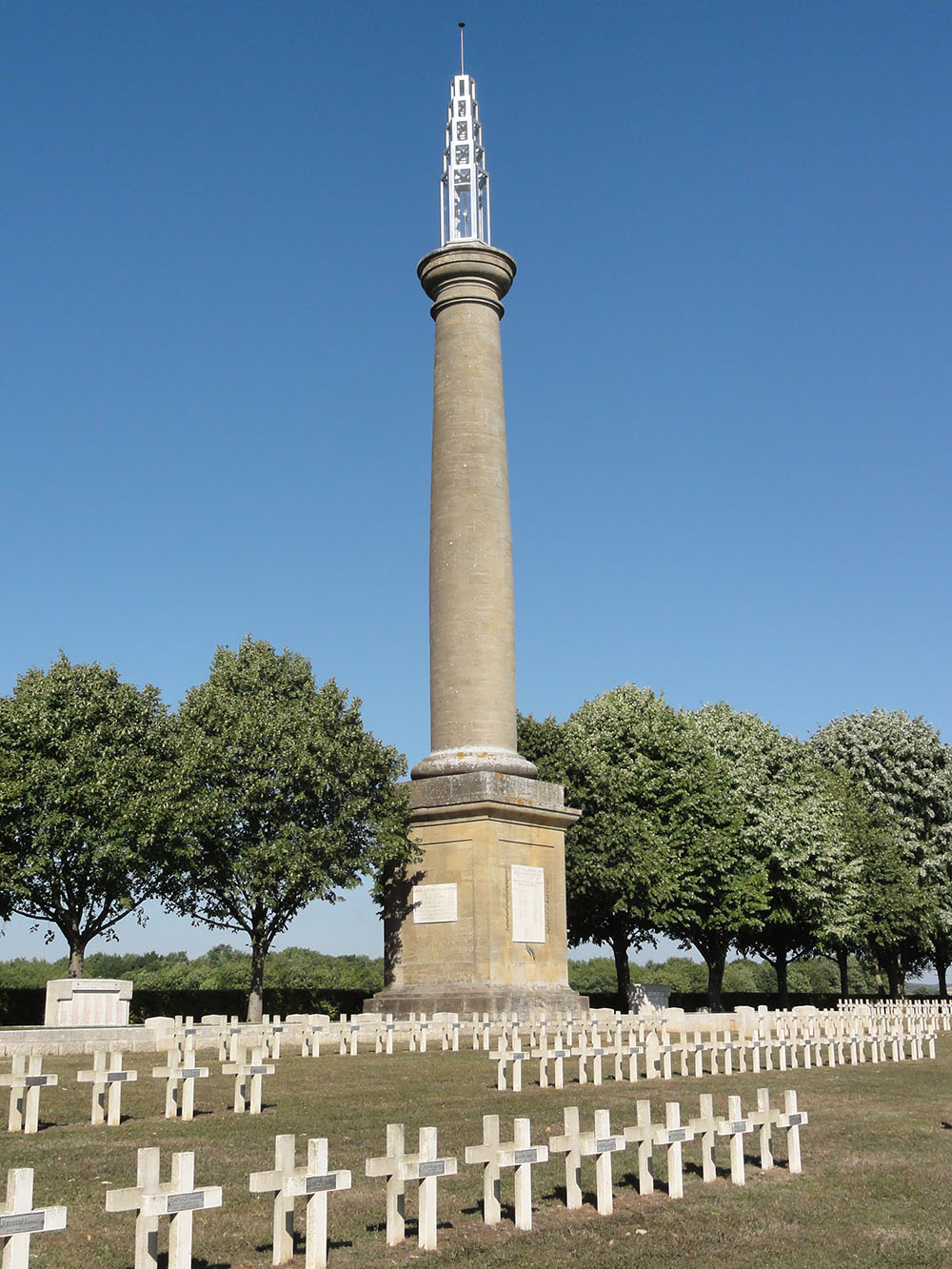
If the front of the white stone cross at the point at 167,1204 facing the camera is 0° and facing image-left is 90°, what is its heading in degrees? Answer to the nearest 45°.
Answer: approximately 315°

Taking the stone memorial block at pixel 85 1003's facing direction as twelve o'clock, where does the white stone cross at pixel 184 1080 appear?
The white stone cross is roughly at 12 o'clock from the stone memorial block.

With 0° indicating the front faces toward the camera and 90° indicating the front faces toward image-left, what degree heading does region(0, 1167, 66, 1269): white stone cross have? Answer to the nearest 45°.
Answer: approximately 315°

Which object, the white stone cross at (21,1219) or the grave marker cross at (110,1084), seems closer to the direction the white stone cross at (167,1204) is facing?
the white stone cross

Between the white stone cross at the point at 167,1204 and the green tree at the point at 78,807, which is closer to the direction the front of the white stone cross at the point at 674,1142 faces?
the white stone cross

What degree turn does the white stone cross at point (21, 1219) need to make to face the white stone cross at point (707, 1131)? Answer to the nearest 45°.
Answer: approximately 90° to its left

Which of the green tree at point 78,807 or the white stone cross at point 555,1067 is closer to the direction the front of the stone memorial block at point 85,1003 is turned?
the white stone cross

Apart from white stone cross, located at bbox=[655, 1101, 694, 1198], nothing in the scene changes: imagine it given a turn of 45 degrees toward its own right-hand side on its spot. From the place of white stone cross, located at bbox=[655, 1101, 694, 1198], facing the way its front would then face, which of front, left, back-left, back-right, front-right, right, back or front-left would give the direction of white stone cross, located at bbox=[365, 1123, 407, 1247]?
front-right

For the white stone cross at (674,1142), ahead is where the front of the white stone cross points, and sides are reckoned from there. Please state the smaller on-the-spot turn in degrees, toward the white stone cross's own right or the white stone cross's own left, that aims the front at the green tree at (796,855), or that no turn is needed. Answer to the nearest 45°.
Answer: approximately 135° to the white stone cross's own left
